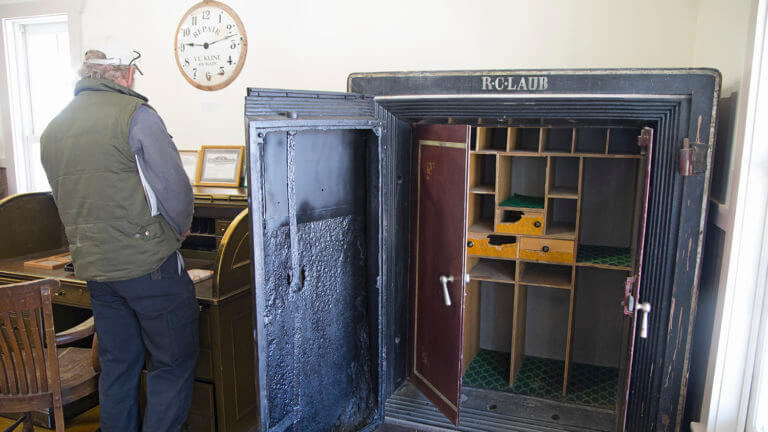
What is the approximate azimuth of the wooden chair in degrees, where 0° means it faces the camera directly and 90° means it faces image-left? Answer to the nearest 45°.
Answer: approximately 225°

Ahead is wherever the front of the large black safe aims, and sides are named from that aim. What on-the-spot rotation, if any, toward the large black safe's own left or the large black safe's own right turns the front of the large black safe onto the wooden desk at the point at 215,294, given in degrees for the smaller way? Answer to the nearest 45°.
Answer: approximately 90° to the large black safe's own right

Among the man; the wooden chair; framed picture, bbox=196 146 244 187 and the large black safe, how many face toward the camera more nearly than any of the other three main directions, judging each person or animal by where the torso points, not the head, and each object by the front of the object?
2

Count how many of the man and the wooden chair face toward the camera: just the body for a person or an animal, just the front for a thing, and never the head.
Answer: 0

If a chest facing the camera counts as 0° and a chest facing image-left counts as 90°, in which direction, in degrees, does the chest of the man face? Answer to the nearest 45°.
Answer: approximately 225°
